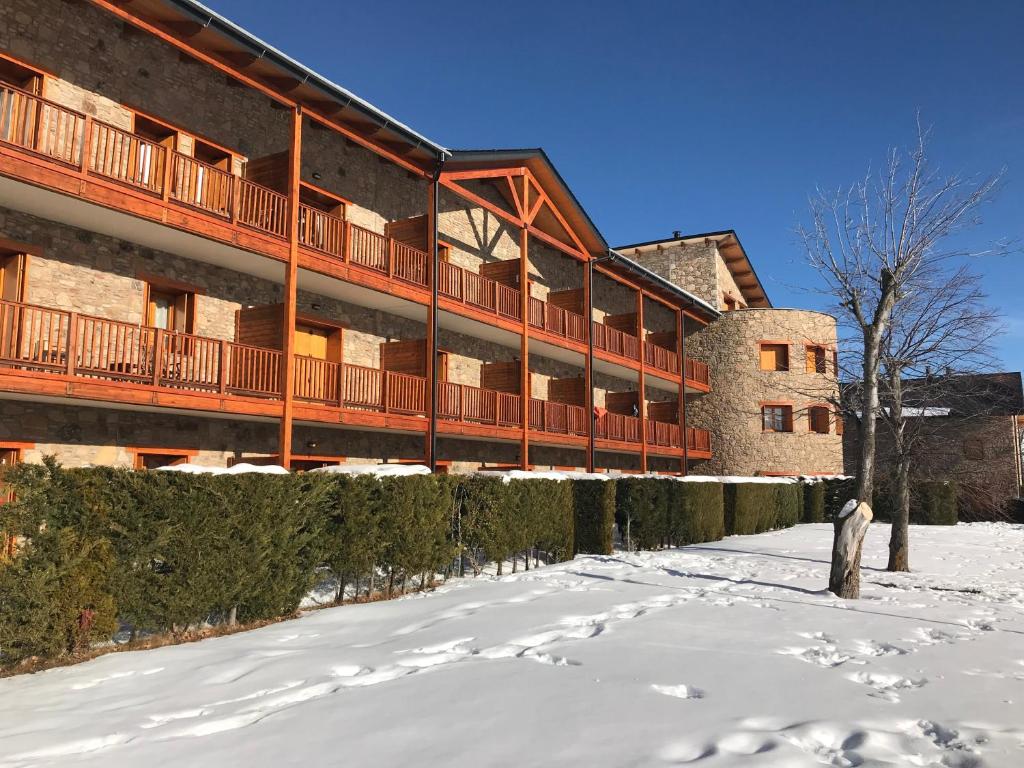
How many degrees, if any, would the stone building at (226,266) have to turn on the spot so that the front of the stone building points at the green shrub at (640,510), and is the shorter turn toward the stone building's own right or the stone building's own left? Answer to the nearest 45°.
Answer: approximately 45° to the stone building's own left

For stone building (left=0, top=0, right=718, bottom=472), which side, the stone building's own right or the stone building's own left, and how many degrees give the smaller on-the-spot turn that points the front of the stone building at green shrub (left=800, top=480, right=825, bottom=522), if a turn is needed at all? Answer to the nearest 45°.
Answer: approximately 90° to the stone building's own left

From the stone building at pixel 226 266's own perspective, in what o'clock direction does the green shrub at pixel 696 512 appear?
The green shrub is roughly at 10 o'clock from the stone building.

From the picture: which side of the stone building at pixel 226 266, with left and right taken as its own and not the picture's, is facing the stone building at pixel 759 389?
left

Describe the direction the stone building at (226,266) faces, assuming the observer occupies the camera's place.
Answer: facing the viewer and to the right of the viewer
